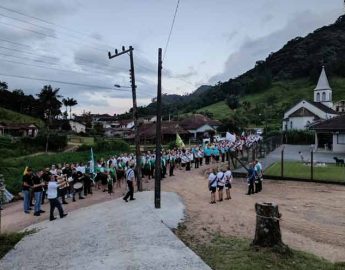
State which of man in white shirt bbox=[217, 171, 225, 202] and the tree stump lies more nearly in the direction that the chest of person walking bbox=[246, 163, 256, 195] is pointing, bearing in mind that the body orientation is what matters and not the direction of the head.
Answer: the man in white shirt

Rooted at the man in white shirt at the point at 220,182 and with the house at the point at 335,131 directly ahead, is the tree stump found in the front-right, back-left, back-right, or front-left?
back-right

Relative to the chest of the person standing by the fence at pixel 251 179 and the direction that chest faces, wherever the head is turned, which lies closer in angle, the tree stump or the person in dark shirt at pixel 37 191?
the person in dark shirt

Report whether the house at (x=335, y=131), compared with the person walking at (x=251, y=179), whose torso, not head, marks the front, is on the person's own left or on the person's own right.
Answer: on the person's own right

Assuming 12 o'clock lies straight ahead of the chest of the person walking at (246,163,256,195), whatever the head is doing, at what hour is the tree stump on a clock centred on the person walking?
The tree stump is roughly at 9 o'clock from the person walking.
